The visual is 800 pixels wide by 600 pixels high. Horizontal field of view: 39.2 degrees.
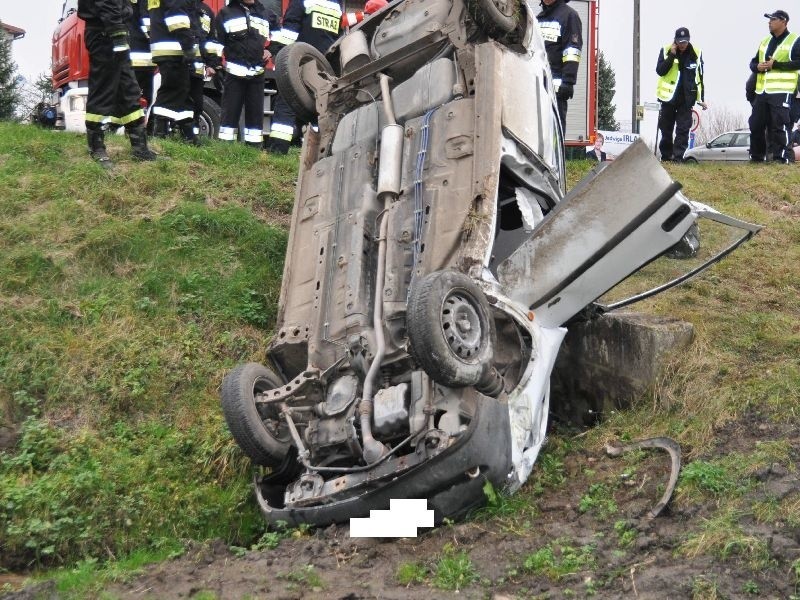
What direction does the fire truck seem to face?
to the viewer's left

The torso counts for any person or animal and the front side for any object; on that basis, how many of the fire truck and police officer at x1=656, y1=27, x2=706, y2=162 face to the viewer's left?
1

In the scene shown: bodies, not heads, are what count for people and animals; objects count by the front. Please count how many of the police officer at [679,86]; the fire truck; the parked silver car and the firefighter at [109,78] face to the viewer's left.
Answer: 2

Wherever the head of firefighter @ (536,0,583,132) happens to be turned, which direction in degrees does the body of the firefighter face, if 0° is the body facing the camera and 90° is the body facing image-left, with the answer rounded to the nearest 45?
approximately 45°

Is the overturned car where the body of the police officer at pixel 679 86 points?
yes

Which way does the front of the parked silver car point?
to the viewer's left

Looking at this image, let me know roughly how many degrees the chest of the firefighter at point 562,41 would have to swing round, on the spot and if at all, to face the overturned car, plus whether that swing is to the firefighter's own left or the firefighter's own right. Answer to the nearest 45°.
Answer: approximately 45° to the firefighter's own left

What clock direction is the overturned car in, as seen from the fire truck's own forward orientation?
The overturned car is roughly at 8 o'clock from the fire truck.

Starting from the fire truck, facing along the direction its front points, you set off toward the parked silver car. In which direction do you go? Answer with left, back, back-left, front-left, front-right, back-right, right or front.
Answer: back-right

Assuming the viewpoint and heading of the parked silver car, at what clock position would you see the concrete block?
The concrete block is roughly at 9 o'clock from the parked silver car.
